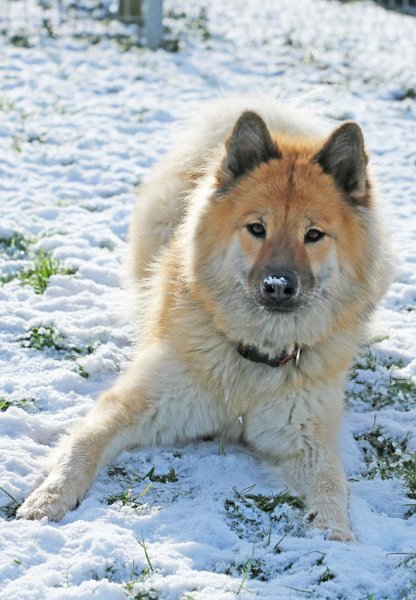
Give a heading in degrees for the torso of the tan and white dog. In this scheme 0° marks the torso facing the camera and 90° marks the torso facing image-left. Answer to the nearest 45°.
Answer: approximately 0°

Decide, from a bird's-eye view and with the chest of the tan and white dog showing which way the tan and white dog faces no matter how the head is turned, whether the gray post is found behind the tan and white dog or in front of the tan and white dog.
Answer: behind
